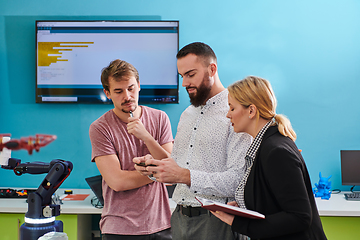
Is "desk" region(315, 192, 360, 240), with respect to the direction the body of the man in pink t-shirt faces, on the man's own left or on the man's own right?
on the man's own left

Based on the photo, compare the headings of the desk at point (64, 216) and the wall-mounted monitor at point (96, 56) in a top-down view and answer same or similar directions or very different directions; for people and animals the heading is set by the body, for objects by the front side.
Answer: same or similar directions

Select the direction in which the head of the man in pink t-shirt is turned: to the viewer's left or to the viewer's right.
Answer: to the viewer's right

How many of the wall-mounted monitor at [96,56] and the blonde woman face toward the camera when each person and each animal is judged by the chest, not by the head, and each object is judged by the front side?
1

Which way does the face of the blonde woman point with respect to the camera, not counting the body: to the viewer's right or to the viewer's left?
to the viewer's left

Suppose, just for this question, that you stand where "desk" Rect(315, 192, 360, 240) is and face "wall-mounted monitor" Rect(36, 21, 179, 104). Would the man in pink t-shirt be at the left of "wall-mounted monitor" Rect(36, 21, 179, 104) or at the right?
left

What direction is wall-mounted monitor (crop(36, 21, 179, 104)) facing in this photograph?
toward the camera

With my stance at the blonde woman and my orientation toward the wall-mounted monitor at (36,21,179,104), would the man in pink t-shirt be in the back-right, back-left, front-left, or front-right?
front-left

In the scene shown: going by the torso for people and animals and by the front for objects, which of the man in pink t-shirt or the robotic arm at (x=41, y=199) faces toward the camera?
the man in pink t-shirt

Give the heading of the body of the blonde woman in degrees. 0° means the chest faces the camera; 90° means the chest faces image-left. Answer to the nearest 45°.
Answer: approximately 90°

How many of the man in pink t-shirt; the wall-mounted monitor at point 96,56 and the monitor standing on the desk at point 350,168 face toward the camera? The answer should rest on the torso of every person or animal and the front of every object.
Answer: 3

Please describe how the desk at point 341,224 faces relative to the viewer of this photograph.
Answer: facing the viewer

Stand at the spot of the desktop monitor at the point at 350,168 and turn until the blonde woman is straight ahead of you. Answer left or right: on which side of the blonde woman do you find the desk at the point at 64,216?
right

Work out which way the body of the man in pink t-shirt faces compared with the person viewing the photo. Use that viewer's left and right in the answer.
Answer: facing the viewer

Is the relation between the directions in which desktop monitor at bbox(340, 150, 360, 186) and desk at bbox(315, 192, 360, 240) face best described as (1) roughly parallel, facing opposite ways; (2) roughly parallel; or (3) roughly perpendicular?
roughly parallel
